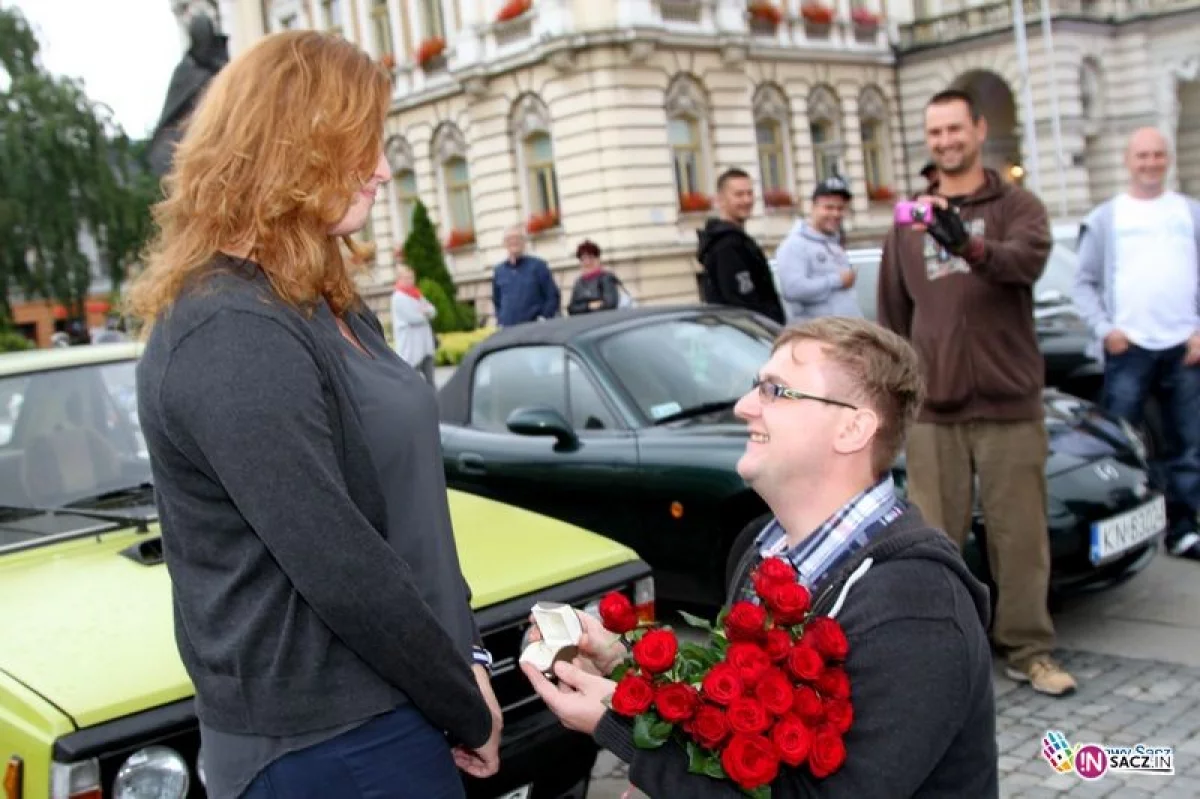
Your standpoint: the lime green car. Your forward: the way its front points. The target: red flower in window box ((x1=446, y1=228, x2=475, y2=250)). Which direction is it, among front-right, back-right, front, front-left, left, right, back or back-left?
back-left

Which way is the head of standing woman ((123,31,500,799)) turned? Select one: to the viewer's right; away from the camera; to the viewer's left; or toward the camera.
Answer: to the viewer's right

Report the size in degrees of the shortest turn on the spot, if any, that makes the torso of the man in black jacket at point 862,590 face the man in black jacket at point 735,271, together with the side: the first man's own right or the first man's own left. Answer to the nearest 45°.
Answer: approximately 90° to the first man's own right

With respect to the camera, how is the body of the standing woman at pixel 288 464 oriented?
to the viewer's right

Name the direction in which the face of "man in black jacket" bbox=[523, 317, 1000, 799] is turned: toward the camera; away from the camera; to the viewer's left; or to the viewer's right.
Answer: to the viewer's left

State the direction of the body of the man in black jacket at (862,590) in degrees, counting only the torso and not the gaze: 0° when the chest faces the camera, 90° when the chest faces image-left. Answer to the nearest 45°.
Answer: approximately 90°

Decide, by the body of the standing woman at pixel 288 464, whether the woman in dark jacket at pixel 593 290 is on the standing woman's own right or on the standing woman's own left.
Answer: on the standing woman's own left

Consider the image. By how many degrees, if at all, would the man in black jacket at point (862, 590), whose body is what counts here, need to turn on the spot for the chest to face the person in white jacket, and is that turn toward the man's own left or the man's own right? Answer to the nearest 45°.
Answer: approximately 90° to the man's own right

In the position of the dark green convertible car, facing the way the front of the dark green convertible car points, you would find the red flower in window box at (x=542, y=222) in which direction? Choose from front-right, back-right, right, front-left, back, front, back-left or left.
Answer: back-left

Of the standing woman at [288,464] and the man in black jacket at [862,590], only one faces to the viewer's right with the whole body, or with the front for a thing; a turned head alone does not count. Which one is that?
the standing woman

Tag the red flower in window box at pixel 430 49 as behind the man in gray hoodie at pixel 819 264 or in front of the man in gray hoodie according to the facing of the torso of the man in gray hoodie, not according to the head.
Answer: behind

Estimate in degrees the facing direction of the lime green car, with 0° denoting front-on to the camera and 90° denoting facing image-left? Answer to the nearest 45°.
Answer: approximately 315°
